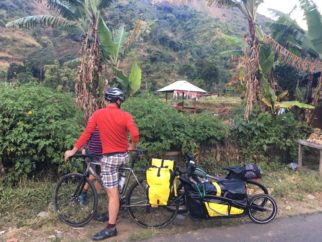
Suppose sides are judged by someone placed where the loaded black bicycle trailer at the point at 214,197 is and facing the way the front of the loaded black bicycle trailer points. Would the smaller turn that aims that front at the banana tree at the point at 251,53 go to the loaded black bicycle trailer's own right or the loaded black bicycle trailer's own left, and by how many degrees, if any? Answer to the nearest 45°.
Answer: approximately 90° to the loaded black bicycle trailer's own right

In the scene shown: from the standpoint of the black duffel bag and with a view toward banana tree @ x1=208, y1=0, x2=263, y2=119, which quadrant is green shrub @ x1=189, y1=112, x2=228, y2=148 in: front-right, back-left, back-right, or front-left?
front-left

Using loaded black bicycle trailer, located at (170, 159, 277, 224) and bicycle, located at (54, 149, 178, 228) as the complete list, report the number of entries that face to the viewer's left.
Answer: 2

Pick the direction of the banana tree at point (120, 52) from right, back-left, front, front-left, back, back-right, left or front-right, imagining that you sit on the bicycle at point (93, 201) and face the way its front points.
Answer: right

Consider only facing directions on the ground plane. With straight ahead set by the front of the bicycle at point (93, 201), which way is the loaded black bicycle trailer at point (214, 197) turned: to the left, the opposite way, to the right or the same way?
the same way

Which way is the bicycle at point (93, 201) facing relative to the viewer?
to the viewer's left

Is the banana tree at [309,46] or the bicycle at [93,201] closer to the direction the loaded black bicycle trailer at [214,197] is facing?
the bicycle

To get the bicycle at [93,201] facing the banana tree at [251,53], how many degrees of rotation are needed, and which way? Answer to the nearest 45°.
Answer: approximately 135° to its right

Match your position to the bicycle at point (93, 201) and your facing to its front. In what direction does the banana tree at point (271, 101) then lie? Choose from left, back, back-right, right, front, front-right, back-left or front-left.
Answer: back-right

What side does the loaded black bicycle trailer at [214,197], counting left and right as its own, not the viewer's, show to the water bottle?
front

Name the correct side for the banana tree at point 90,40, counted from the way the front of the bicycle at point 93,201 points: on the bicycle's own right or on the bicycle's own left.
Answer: on the bicycle's own right

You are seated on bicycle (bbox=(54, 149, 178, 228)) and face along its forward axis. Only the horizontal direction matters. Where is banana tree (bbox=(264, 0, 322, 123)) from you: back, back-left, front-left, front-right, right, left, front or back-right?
back-right

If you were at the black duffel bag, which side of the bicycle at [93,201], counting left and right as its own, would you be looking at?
back

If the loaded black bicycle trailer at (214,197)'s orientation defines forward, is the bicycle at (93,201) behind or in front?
in front

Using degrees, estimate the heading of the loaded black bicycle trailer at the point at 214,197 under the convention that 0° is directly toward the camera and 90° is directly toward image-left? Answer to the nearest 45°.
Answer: approximately 90°
